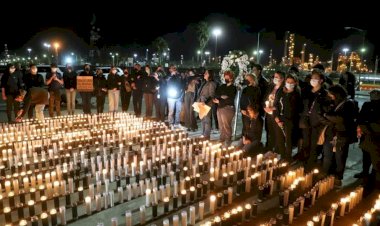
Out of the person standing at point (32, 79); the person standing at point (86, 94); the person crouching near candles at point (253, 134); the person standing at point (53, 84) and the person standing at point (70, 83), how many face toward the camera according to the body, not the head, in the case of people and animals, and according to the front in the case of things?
4

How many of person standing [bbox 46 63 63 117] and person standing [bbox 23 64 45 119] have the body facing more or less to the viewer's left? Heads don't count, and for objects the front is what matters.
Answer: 0

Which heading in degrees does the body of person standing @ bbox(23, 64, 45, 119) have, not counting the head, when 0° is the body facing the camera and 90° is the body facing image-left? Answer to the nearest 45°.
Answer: approximately 0°

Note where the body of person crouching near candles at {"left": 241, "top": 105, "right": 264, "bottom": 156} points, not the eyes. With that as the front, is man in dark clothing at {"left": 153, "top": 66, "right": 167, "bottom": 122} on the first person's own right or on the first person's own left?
on the first person's own right

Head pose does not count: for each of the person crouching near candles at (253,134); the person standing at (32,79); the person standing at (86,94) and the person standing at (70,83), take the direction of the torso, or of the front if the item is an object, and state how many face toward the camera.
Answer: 3

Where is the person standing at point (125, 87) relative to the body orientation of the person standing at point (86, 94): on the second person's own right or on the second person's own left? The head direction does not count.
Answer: on the second person's own left

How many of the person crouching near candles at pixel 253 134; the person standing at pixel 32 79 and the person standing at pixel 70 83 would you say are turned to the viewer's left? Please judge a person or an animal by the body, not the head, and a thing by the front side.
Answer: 1

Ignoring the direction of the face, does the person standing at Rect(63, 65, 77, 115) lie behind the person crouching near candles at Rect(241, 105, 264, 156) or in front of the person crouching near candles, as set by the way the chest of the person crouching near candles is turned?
in front

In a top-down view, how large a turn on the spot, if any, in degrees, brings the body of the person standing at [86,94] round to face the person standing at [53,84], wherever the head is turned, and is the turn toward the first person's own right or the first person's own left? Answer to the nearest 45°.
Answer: approximately 45° to the first person's own right

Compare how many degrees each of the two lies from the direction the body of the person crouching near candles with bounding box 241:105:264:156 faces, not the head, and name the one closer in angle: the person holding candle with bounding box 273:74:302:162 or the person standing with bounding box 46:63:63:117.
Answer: the person standing

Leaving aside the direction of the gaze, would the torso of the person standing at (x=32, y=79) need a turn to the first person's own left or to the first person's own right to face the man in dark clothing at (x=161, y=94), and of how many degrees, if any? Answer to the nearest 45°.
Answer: approximately 90° to the first person's own left

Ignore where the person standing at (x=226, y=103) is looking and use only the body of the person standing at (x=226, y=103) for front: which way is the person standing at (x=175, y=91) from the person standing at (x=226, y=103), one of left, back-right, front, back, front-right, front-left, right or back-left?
right

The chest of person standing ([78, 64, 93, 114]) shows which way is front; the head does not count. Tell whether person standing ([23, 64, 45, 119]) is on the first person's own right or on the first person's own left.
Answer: on the first person's own right
